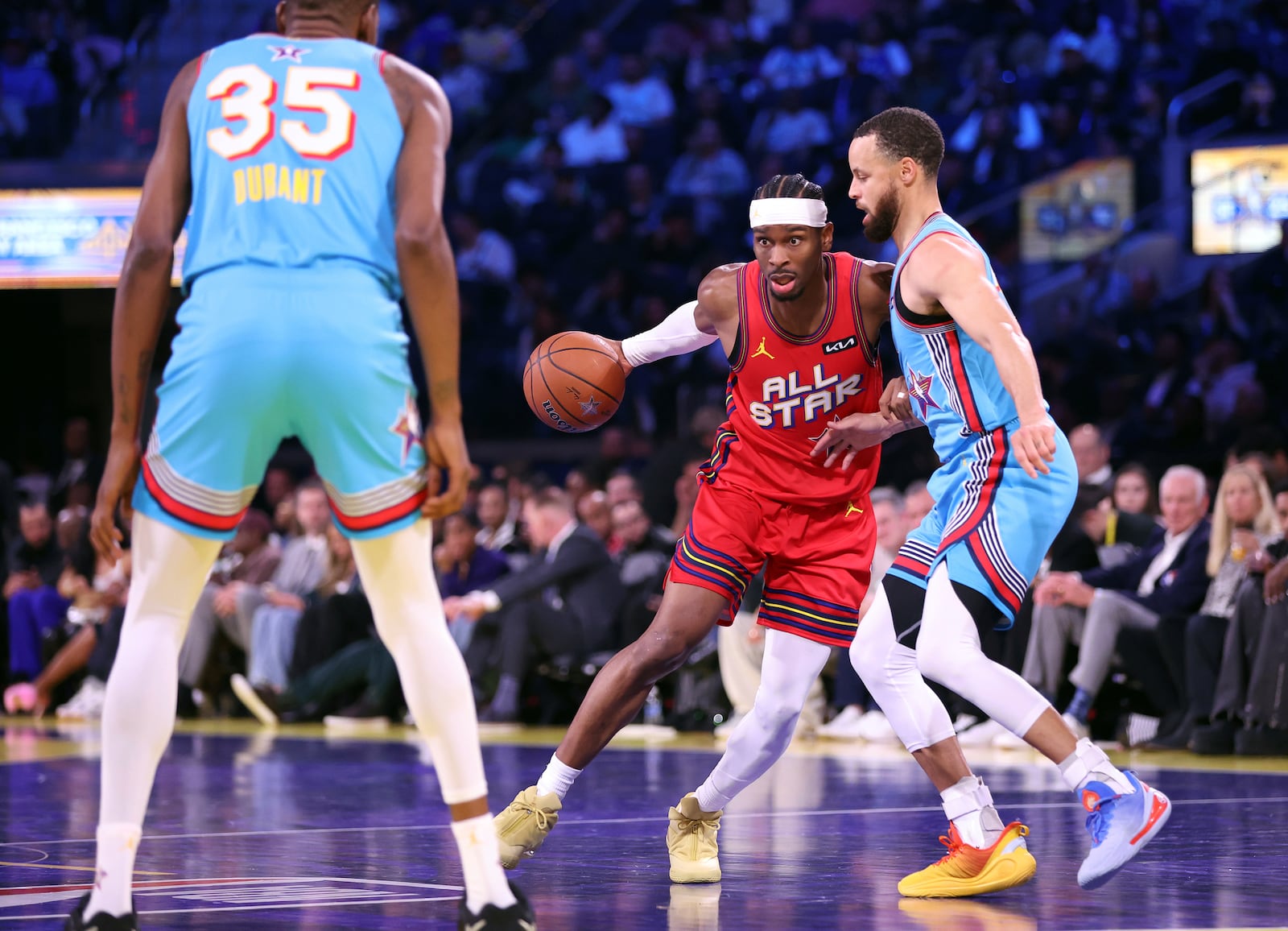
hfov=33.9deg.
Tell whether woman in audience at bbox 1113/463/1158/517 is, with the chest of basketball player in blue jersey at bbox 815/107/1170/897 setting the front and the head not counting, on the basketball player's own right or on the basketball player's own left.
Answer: on the basketball player's own right

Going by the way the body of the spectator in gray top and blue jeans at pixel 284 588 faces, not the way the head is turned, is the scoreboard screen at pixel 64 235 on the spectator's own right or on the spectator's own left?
on the spectator's own right

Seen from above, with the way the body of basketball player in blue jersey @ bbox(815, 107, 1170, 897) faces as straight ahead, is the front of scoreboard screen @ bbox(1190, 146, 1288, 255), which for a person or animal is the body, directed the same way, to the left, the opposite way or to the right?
to the left

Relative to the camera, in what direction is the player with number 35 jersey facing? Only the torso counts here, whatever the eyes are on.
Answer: away from the camera

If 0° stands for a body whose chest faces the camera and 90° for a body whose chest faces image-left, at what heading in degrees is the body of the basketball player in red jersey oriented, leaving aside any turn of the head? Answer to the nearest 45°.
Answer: approximately 0°

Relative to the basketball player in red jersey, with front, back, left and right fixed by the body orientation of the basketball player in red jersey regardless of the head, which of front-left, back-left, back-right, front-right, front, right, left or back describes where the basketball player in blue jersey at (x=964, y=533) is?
front-left

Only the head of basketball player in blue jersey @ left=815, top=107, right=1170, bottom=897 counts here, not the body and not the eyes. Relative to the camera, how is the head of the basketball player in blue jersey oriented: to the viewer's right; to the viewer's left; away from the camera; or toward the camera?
to the viewer's left

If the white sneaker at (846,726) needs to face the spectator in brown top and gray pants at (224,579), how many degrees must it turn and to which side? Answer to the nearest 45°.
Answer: approximately 45° to its right

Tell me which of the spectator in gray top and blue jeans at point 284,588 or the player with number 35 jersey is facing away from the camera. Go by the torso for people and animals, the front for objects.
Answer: the player with number 35 jersey

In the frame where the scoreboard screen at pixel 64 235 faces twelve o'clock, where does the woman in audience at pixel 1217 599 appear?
The woman in audience is roughly at 11 o'clock from the scoreboard screen.

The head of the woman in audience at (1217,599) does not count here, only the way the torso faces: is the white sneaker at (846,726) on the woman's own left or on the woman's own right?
on the woman's own right

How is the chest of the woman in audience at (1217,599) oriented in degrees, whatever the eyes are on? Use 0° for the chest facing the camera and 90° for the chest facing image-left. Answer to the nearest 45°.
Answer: approximately 45°
